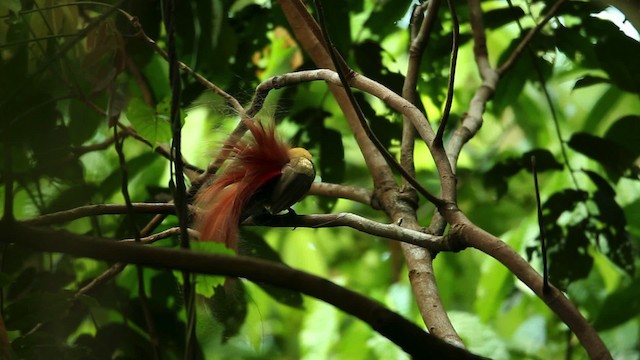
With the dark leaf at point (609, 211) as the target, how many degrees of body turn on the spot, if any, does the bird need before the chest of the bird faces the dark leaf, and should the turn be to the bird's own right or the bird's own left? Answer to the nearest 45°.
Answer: approximately 45° to the bird's own left

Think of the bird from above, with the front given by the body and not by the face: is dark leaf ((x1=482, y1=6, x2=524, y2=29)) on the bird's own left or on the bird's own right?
on the bird's own left

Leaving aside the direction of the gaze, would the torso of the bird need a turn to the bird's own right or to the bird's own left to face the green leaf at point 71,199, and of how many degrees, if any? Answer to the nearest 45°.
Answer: approximately 135° to the bird's own left

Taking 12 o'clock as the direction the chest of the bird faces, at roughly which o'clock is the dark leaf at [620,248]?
The dark leaf is roughly at 11 o'clock from the bird.

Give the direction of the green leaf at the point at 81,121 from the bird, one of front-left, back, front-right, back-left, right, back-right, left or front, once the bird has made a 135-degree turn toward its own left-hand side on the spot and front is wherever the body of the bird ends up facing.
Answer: front

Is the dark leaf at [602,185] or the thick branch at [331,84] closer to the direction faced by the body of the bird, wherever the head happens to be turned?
the dark leaf

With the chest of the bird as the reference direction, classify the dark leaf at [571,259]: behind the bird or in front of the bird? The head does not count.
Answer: in front

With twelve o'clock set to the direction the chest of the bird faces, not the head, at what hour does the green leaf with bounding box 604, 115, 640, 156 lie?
The green leaf is roughly at 11 o'clock from the bird.

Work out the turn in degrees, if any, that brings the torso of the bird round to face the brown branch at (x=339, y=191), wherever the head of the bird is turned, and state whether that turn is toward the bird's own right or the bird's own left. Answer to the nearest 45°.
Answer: approximately 45° to the bird's own left

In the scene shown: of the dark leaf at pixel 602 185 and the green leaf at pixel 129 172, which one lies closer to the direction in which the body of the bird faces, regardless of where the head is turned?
the dark leaf

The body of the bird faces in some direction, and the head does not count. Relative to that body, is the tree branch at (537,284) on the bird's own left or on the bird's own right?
on the bird's own right

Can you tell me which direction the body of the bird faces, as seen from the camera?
to the viewer's right

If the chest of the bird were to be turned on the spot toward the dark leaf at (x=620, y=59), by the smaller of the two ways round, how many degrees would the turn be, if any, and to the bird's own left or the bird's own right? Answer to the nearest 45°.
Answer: approximately 45° to the bird's own left

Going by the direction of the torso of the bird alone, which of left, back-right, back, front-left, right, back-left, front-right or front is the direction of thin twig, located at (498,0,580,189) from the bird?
front-left

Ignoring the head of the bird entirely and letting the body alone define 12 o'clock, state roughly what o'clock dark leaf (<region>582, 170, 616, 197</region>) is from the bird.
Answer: The dark leaf is roughly at 11 o'clock from the bird.
